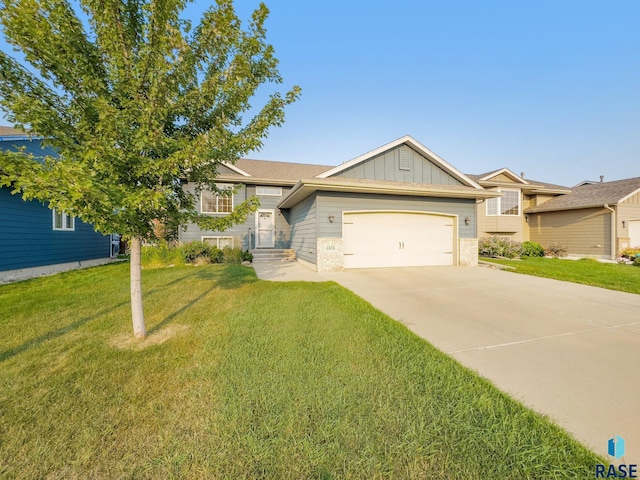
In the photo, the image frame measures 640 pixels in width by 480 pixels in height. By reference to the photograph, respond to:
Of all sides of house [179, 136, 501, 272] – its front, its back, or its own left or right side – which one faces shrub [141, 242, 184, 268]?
right

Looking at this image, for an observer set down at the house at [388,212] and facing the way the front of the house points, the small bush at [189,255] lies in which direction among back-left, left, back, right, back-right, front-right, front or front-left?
right

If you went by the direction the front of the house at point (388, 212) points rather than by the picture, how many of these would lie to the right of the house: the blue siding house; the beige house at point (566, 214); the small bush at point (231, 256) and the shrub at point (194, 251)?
3

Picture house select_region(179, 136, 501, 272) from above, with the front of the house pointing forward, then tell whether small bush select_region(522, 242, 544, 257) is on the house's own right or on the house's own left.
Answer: on the house's own left

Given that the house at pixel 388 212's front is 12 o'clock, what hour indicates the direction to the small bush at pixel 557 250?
The small bush is roughly at 8 o'clock from the house.

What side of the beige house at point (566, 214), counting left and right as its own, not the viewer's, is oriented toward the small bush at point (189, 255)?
right

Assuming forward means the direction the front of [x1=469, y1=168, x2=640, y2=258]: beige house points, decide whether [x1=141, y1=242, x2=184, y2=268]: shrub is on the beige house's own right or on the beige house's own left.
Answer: on the beige house's own right

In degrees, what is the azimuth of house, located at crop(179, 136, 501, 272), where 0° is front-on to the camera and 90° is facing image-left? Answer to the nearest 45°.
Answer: approximately 0°

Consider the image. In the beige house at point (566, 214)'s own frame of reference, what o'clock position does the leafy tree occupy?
The leafy tree is roughly at 2 o'clock from the beige house.

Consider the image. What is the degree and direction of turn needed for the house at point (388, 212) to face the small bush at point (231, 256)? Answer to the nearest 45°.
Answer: approximately 90° to its right

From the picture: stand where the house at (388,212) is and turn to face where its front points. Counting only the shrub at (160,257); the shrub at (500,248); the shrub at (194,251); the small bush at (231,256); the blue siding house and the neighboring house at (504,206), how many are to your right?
4

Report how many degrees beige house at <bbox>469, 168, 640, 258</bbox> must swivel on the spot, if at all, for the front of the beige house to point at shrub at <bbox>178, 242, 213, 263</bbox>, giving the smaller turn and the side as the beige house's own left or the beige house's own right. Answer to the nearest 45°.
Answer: approximately 90° to the beige house's own right
